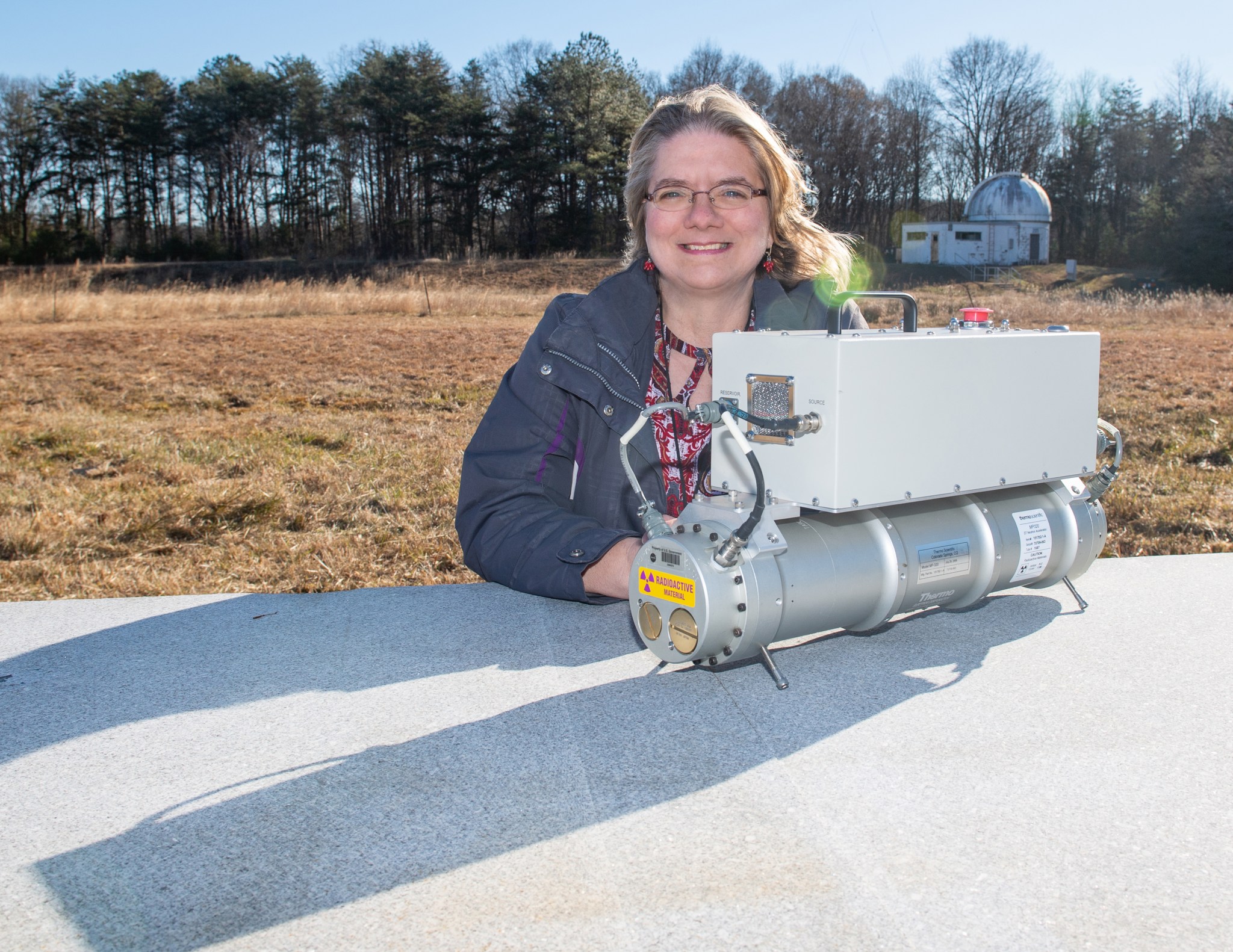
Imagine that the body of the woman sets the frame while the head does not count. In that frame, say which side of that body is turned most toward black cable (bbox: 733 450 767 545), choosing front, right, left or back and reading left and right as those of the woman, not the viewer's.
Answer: front

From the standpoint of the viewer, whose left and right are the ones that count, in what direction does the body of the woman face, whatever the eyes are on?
facing the viewer

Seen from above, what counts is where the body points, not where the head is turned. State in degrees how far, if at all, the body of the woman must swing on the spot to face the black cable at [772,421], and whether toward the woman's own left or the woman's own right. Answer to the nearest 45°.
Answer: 0° — they already face it

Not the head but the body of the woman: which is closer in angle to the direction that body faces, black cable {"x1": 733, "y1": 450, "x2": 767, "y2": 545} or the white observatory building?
the black cable

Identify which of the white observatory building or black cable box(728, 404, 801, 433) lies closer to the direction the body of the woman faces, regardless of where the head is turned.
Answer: the black cable

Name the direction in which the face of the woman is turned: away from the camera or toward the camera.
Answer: toward the camera

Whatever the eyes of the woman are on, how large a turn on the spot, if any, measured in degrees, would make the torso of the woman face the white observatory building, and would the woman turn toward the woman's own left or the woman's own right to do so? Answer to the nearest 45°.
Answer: approximately 180°
